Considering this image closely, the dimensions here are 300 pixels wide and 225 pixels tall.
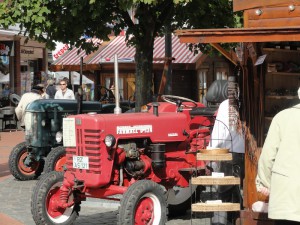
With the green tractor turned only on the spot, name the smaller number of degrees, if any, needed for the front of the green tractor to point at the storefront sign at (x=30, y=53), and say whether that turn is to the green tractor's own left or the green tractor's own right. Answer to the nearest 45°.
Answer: approximately 135° to the green tractor's own right

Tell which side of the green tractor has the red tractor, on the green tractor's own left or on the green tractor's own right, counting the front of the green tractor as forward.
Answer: on the green tractor's own left

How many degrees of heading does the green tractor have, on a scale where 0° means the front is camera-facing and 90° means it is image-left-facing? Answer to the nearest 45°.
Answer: approximately 45°

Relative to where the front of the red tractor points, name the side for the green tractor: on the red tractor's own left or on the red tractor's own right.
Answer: on the red tractor's own right

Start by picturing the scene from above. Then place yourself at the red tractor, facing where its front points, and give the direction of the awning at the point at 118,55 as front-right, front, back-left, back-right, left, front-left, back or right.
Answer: back-right

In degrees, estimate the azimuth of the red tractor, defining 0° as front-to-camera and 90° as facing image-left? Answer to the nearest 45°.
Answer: approximately 45°

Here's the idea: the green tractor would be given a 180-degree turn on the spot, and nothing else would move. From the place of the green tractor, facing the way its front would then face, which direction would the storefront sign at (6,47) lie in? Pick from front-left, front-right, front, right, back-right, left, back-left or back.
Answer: front-left

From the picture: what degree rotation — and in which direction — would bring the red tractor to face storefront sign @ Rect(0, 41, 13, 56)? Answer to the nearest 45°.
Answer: approximately 135° to its right
